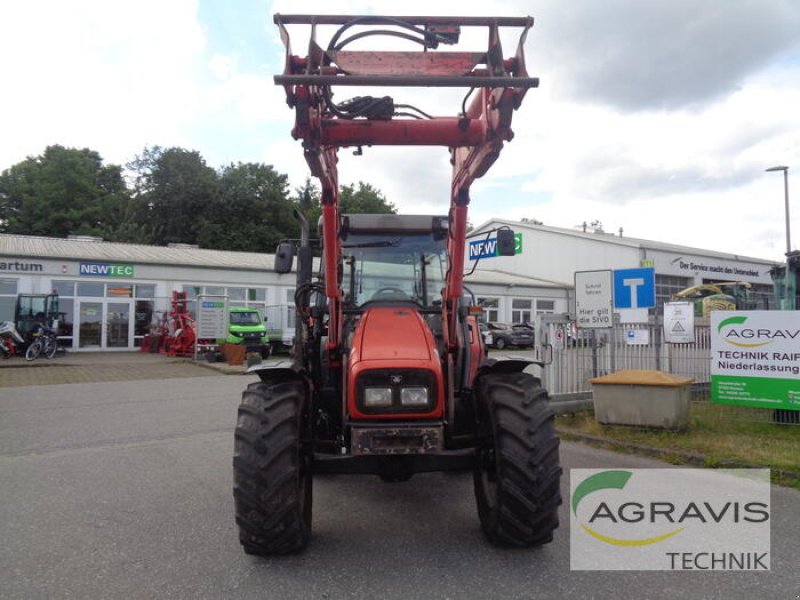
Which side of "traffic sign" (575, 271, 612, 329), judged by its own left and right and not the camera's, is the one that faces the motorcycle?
right

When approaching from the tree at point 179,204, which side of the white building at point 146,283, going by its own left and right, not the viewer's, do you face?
back

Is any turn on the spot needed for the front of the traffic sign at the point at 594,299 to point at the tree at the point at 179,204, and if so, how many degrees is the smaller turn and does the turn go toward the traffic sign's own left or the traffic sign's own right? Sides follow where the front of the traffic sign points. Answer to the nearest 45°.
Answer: approximately 135° to the traffic sign's own right

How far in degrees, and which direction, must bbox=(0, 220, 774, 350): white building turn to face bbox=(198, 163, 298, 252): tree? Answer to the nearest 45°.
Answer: approximately 180°

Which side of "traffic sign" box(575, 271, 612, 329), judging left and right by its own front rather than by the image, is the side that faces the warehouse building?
back

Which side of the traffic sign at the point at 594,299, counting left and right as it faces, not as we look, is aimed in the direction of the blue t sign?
left

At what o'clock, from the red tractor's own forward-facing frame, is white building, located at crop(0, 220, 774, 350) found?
The white building is roughly at 5 o'clock from the red tractor.

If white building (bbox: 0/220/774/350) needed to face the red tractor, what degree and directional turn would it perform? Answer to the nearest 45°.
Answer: approximately 45° to its left

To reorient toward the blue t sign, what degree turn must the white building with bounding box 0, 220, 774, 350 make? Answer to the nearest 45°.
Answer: approximately 45° to its left

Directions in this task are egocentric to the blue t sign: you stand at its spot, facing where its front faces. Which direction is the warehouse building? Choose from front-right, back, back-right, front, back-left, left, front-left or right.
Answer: back

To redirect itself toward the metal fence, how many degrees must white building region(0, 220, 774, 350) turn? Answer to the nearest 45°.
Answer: approximately 45° to its left

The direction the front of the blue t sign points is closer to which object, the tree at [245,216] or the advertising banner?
the advertising banner
